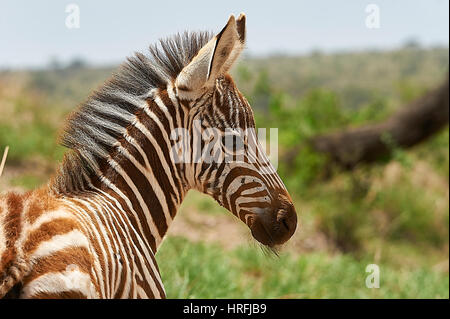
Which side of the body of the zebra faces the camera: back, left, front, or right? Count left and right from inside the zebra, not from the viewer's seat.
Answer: right

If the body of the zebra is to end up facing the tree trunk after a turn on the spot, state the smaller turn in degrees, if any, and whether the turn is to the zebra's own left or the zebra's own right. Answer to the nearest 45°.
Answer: approximately 45° to the zebra's own left
